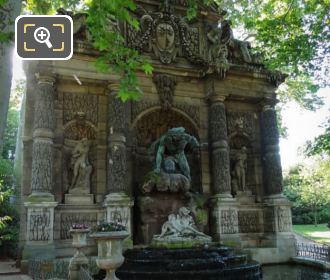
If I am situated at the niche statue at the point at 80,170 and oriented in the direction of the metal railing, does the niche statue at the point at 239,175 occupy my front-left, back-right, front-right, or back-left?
front-left

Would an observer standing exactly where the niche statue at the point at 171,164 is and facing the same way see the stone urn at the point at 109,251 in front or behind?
in front

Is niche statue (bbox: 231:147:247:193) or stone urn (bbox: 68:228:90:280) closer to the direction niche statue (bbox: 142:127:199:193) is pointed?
the stone urn

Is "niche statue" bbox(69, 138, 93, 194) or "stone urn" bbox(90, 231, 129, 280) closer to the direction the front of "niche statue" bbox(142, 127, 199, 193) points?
the stone urn

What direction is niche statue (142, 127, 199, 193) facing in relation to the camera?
toward the camera

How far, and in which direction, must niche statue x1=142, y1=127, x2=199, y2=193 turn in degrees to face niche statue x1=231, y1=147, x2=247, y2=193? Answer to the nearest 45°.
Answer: approximately 135° to its left

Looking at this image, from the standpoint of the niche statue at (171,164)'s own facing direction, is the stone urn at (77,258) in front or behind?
in front

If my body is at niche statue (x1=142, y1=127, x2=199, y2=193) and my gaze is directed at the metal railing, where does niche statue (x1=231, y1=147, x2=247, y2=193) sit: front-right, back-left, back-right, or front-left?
front-left

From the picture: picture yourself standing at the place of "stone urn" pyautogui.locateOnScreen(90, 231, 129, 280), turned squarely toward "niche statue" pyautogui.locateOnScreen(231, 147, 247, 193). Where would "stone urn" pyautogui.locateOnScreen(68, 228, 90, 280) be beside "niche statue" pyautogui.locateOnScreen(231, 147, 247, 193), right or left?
left

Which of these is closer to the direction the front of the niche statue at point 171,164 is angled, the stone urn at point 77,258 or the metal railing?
the stone urn

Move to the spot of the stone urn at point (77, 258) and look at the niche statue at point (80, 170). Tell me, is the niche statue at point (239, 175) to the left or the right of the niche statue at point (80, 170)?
right

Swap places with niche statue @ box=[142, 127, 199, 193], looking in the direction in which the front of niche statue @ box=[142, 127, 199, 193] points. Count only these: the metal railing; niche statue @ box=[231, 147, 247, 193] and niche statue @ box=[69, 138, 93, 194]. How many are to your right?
1

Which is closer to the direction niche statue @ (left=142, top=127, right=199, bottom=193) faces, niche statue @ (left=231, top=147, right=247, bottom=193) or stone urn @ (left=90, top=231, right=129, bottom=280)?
the stone urn

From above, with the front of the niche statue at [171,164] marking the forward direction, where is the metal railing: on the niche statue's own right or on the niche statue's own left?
on the niche statue's own left

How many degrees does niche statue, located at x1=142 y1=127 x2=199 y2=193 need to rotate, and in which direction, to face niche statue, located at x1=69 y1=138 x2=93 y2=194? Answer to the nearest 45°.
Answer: approximately 90° to its right

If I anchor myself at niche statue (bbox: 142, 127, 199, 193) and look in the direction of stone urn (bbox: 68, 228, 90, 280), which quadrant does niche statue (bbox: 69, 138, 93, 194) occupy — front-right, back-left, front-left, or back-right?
front-right
